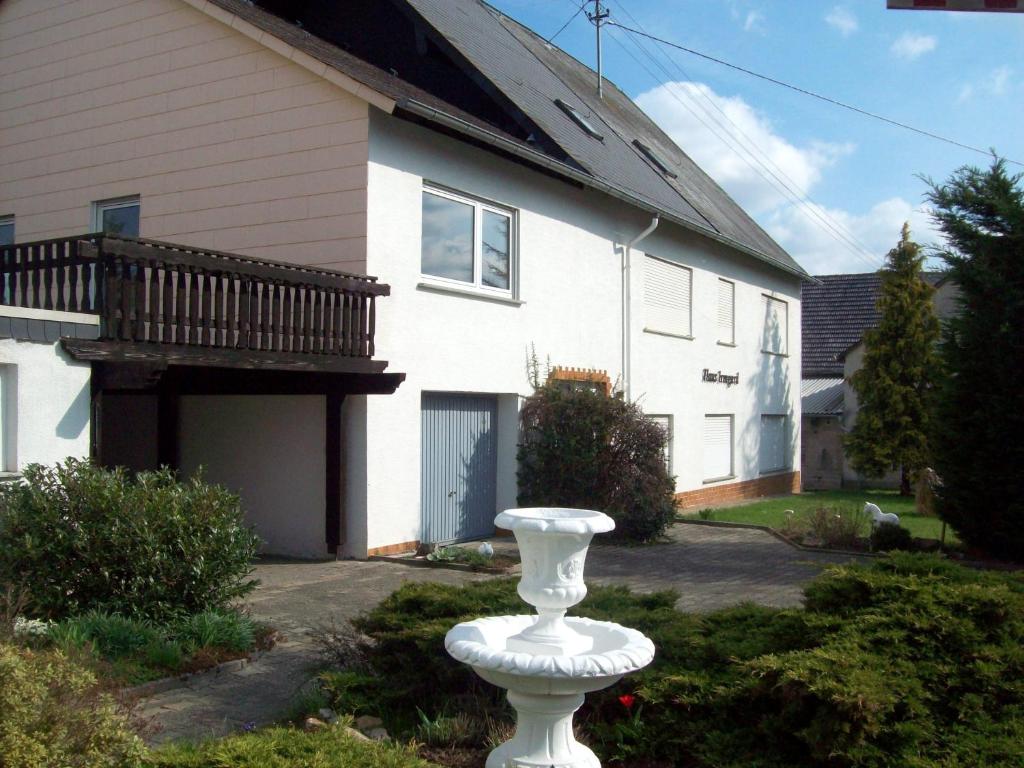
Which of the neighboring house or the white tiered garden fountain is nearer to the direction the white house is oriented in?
the white tiered garden fountain

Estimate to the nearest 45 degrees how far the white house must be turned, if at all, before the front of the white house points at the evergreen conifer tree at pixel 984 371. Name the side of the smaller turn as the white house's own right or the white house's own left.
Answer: approximately 45° to the white house's own left

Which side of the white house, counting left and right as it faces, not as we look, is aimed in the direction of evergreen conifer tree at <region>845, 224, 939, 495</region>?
left

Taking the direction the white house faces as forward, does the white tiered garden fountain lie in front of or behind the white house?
in front

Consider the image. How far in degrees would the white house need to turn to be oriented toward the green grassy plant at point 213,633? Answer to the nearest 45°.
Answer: approximately 45° to its right

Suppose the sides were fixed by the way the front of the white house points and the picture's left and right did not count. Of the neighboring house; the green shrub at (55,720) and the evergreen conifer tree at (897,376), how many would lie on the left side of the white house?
2

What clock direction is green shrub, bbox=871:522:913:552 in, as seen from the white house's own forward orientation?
The green shrub is roughly at 11 o'clock from the white house.

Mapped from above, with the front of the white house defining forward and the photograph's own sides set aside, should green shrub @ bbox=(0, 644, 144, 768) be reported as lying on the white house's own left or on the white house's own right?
on the white house's own right

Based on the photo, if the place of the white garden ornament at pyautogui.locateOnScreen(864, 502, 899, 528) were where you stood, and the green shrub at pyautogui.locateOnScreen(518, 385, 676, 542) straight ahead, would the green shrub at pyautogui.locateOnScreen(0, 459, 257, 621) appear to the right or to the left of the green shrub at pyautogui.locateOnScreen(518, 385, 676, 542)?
left
